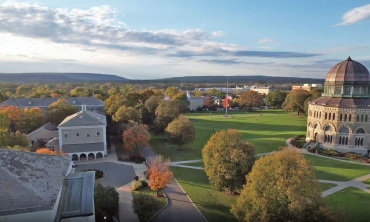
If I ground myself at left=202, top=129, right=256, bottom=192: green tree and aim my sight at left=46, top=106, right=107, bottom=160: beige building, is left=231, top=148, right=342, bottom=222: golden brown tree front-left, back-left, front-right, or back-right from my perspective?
back-left

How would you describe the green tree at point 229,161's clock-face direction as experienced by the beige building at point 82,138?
The green tree is roughly at 11 o'clock from the beige building.

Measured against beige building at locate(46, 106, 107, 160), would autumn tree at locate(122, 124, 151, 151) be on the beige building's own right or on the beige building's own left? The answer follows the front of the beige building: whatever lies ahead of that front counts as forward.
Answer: on the beige building's own left

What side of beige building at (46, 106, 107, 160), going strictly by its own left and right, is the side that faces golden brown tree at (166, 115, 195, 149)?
left

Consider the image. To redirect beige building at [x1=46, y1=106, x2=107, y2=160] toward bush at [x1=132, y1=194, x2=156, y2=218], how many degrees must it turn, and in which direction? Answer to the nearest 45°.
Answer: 0° — it already faces it

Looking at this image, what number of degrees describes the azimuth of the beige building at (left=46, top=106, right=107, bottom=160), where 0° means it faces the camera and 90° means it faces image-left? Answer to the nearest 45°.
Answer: approximately 0°

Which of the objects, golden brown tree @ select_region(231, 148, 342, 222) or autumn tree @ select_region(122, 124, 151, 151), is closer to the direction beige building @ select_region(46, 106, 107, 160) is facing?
the golden brown tree
